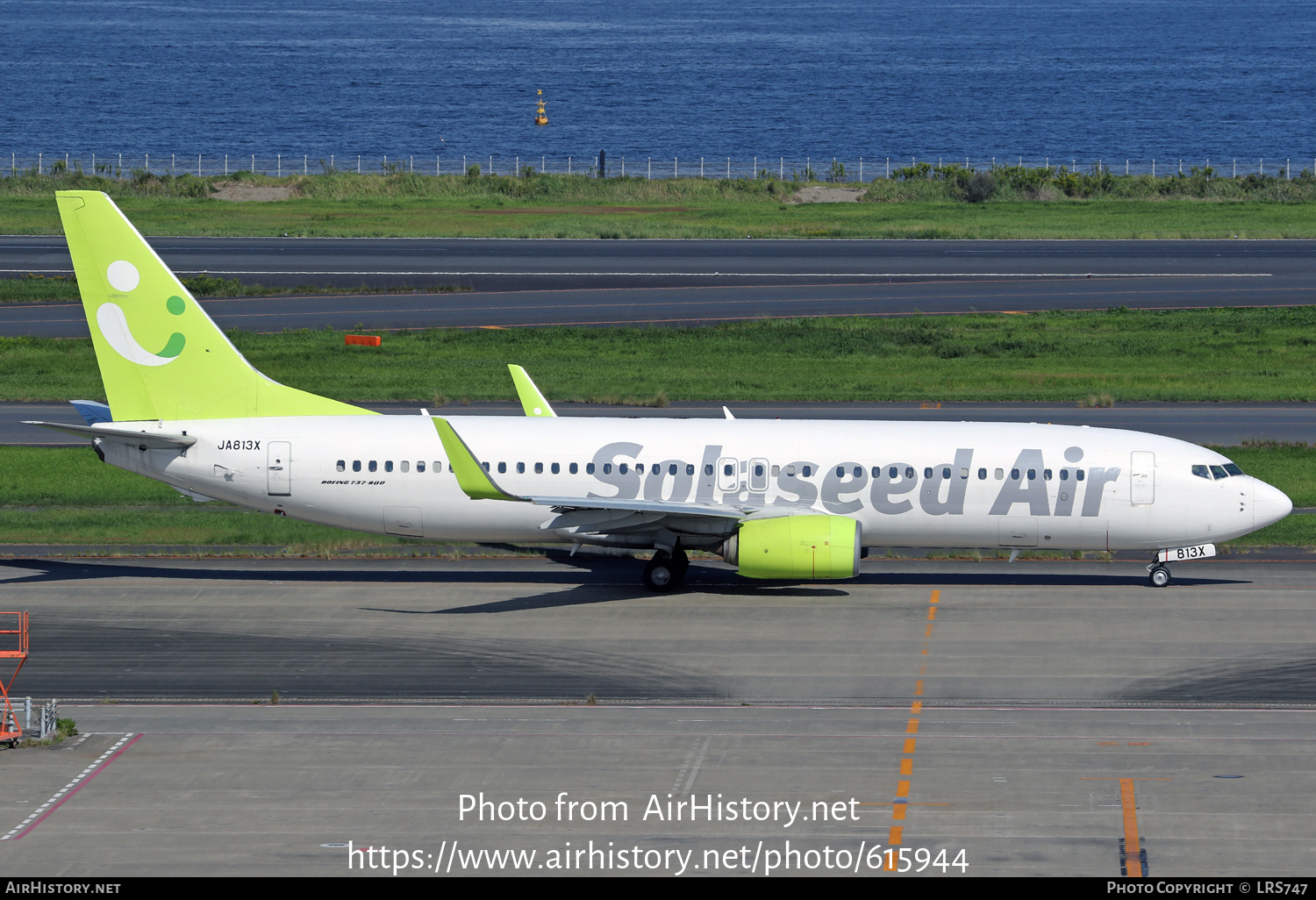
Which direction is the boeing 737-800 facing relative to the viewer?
to the viewer's right
